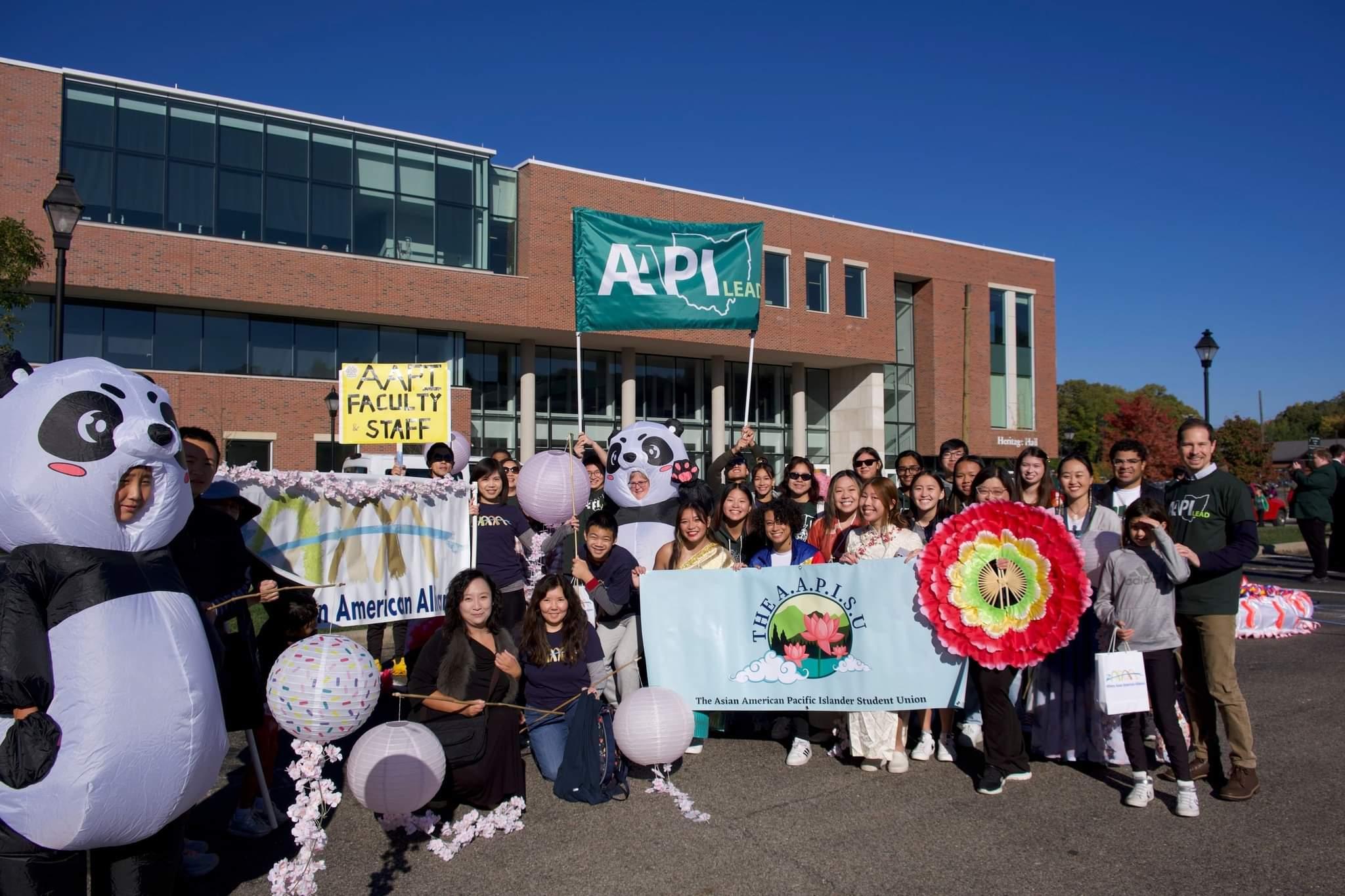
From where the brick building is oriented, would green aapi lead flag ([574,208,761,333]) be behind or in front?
in front

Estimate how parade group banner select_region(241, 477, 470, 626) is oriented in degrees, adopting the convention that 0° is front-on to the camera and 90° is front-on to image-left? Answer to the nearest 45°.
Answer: approximately 0°

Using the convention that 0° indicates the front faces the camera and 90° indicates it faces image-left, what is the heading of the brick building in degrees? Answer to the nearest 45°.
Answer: approximately 315°

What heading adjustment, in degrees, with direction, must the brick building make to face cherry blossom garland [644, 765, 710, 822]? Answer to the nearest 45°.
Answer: approximately 45° to its right

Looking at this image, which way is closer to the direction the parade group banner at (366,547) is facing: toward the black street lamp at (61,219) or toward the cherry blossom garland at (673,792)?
the cherry blossom garland

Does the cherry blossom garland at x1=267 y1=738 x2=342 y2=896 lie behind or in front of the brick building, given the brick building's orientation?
in front

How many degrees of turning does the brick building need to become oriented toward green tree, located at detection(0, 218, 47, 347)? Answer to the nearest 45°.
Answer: approximately 45° to its right

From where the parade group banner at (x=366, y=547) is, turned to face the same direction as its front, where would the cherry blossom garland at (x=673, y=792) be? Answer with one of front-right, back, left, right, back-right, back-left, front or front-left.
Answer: front-left

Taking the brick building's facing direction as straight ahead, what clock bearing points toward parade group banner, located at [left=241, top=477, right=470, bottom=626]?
The parade group banner is roughly at 1 o'clock from the brick building.

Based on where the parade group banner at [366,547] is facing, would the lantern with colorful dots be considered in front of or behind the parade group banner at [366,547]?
in front

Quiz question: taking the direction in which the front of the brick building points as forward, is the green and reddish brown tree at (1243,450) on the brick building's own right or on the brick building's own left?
on the brick building's own left

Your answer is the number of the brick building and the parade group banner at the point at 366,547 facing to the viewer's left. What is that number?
0

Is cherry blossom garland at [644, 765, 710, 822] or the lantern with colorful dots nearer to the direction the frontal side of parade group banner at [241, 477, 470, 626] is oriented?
the lantern with colorful dots
